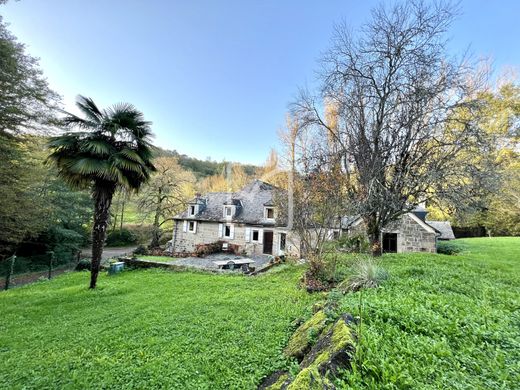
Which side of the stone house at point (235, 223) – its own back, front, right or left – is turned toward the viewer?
front

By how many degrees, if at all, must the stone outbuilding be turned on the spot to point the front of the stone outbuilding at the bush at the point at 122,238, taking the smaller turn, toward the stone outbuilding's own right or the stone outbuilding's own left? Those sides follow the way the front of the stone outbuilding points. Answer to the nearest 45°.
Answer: approximately 90° to the stone outbuilding's own right

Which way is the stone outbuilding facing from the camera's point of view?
toward the camera

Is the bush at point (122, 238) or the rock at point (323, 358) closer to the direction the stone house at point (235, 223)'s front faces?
the rock

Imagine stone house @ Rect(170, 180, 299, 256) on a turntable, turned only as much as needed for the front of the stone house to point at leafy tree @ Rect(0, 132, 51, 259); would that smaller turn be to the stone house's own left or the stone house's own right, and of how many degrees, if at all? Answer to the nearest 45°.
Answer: approximately 45° to the stone house's own right

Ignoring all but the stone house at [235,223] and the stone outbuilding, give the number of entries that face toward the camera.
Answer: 2

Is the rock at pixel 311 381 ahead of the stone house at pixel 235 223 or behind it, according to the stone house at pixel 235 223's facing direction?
ahead

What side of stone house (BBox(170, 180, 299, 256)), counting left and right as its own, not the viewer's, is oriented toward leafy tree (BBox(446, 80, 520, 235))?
left

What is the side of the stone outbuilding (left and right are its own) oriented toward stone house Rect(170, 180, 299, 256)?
right

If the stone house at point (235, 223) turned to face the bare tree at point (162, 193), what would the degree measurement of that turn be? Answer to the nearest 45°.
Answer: approximately 90° to its right

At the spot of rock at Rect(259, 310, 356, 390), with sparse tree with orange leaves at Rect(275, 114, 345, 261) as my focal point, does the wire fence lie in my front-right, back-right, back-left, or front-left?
front-left

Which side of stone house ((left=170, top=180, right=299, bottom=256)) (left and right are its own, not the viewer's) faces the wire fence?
right

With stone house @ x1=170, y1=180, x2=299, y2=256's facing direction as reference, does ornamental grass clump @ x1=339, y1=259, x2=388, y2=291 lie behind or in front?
in front

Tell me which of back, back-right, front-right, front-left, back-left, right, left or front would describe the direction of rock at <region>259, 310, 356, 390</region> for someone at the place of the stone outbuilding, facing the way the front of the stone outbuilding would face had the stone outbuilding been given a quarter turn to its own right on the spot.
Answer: left

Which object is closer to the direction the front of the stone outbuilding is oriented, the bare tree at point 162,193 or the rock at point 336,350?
the rock

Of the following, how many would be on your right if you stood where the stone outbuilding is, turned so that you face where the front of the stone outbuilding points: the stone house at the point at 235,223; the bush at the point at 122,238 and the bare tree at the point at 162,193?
3
